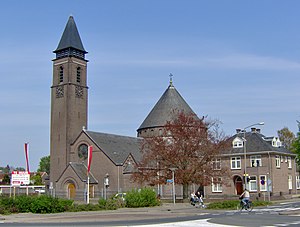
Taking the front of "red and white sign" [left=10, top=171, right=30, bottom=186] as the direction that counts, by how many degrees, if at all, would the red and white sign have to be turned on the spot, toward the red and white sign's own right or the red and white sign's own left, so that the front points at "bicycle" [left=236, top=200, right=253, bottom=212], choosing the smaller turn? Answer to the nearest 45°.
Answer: approximately 90° to the red and white sign's own left

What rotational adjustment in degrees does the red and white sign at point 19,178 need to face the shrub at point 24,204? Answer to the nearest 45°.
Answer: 0° — it already faces it

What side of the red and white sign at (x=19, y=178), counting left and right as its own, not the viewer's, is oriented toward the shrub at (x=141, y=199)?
left

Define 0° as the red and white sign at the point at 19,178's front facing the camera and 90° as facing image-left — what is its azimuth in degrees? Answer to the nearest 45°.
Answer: approximately 0°
